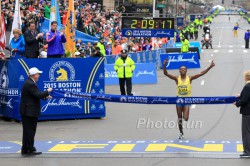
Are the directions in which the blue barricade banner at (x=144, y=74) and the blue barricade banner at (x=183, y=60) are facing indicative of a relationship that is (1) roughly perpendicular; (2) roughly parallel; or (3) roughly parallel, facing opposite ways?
roughly parallel

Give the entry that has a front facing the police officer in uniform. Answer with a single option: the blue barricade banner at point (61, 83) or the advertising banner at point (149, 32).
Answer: the advertising banner

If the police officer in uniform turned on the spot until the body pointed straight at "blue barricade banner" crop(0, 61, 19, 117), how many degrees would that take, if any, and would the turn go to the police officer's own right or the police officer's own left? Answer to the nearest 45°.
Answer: approximately 45° to the police officer's own right

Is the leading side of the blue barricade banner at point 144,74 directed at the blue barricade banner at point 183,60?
no

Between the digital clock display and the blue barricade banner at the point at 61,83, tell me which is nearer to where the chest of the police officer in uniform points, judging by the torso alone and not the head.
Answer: the blue barricade banner

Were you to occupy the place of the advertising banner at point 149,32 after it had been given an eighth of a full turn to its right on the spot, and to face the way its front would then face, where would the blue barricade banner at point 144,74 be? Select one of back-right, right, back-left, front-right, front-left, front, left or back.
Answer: front-left

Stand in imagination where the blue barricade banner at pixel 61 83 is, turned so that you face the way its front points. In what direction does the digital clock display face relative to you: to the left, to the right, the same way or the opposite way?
the same way

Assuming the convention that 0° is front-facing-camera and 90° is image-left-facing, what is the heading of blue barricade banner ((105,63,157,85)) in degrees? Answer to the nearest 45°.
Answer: approximately 0°

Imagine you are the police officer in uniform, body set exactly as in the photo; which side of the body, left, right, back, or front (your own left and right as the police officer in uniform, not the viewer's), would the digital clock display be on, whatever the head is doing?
back

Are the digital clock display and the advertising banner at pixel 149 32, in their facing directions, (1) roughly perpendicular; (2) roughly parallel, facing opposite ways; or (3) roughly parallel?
roughly parallel

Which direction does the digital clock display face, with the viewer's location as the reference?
facing the viewer

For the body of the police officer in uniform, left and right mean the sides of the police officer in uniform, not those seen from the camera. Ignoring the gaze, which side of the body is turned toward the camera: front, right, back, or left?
front

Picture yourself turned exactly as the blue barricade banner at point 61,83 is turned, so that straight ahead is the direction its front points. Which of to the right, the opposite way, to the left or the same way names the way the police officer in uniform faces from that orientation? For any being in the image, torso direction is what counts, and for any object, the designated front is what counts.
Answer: the same way

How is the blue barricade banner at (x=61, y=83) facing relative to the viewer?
toward the camera

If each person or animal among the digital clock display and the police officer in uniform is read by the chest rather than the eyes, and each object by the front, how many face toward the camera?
2
